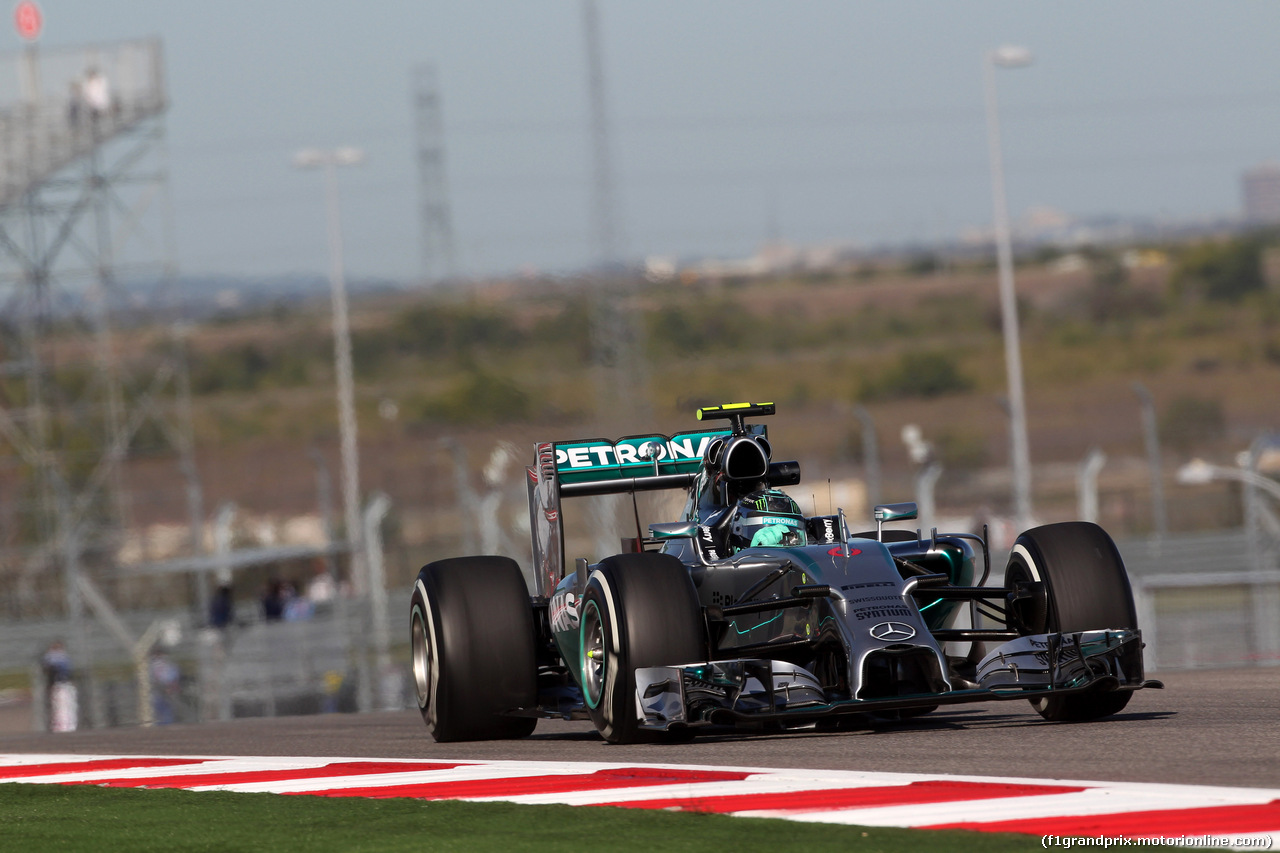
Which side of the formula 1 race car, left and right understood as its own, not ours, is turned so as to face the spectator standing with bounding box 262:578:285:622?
back

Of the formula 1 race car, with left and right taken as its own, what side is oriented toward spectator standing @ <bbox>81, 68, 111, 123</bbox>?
back

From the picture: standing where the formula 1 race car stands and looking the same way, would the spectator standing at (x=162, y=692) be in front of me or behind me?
behind

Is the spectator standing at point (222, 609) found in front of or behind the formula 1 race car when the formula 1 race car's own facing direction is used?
behind

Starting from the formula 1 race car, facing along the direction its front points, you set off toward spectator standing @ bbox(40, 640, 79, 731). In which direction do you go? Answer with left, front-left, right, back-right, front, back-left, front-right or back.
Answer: back

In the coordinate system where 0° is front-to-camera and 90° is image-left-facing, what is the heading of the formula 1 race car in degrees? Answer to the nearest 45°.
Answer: approximately 315°
